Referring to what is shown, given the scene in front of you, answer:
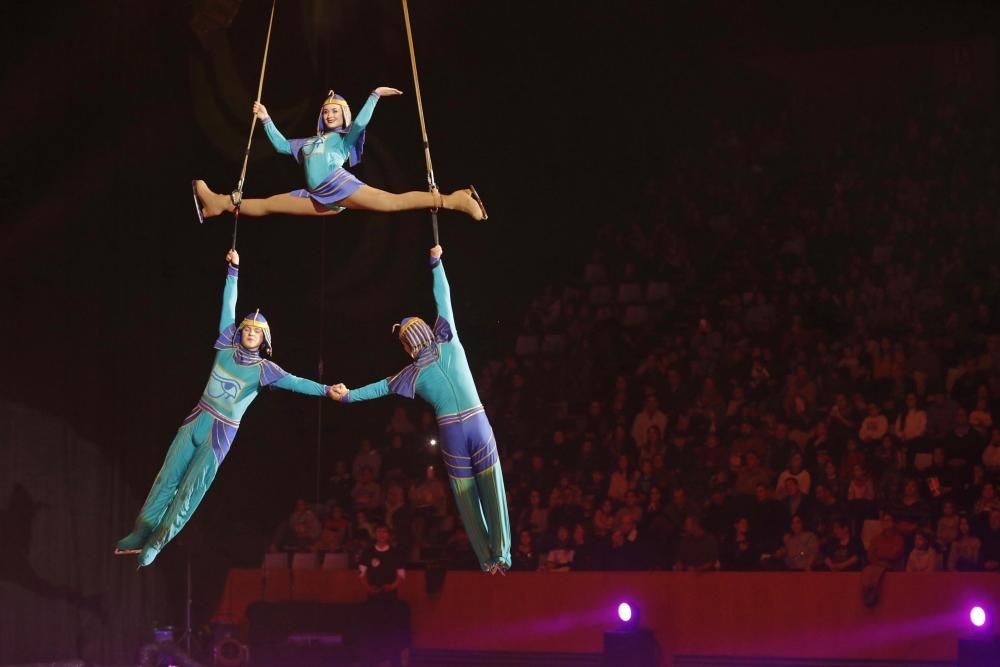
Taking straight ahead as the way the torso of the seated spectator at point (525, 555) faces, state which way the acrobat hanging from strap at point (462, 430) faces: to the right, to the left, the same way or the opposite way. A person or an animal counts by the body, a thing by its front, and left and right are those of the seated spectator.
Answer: the opposite way

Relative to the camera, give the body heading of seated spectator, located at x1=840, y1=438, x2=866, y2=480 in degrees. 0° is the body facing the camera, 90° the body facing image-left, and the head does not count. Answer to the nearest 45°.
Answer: approximately 45°

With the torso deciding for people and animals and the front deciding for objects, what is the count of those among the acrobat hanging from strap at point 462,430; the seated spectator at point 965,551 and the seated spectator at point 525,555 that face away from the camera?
1

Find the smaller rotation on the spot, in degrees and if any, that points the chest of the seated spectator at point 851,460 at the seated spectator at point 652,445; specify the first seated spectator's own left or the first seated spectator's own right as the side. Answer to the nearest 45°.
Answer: approximately 45° to the first seated spectator's own right

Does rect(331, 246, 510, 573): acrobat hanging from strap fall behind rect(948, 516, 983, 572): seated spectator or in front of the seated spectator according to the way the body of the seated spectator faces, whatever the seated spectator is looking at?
in front

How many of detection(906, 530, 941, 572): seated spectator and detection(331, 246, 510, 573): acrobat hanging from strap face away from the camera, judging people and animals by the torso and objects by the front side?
1

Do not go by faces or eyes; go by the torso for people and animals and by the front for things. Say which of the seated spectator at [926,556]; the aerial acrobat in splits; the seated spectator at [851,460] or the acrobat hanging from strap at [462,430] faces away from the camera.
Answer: the acrobat hanging from strap

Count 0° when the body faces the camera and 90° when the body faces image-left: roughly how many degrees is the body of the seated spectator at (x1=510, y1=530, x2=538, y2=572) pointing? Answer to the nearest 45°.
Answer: approximately 0°

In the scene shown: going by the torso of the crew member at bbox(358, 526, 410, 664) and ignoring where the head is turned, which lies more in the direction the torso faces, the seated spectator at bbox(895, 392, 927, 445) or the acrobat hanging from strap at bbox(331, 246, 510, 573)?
the acrobat hanging from strap

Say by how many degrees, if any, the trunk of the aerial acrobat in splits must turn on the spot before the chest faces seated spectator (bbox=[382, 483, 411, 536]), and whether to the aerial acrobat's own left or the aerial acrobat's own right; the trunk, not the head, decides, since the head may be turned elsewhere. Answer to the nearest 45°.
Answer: approximately 135° to the aerial acrobat's own right

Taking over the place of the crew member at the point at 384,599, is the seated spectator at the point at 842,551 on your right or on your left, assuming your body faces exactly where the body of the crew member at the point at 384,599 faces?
on your left

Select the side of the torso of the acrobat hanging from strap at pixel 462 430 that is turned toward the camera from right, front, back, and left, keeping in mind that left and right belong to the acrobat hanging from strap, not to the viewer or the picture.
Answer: back
